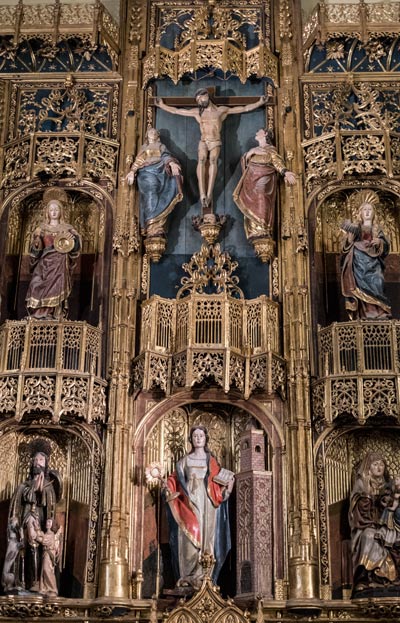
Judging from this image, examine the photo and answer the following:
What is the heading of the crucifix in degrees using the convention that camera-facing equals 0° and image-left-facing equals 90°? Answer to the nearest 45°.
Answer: approximately 0°

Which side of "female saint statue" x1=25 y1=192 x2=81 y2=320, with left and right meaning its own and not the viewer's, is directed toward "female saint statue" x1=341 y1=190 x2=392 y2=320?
left

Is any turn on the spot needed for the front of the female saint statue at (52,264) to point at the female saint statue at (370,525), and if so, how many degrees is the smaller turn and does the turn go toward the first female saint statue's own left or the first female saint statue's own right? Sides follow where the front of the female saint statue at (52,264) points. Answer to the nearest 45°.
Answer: approximately 90° to the first female saint statue's own left
